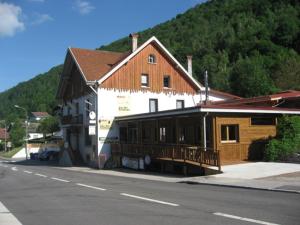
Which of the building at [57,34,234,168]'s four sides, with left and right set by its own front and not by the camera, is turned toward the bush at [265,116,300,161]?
left
